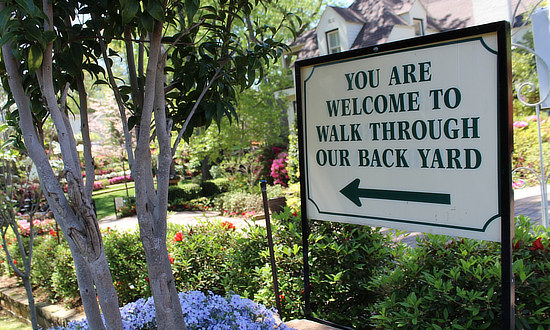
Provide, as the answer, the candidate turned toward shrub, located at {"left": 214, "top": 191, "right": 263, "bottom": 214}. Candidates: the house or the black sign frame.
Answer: the house

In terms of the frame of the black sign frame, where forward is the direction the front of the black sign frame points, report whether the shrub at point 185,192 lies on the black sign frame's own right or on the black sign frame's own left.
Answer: on the black sign frame's own right

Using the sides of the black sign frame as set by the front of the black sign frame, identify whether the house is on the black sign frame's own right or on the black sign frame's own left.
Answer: on the black sign frame's own right

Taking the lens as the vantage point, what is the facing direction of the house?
facing the viewer and to the left of the viewer

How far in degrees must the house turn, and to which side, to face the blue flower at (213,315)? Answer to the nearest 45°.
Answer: approximately 45° to its left

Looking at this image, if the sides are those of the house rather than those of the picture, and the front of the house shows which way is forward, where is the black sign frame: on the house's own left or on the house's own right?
on the house's own left

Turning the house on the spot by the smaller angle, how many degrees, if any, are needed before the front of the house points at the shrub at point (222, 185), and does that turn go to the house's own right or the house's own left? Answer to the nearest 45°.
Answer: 0° — it already faces it

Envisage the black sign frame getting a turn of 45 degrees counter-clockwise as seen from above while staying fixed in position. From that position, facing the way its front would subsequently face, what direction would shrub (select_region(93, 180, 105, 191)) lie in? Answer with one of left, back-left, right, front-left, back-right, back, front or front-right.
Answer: back-right
